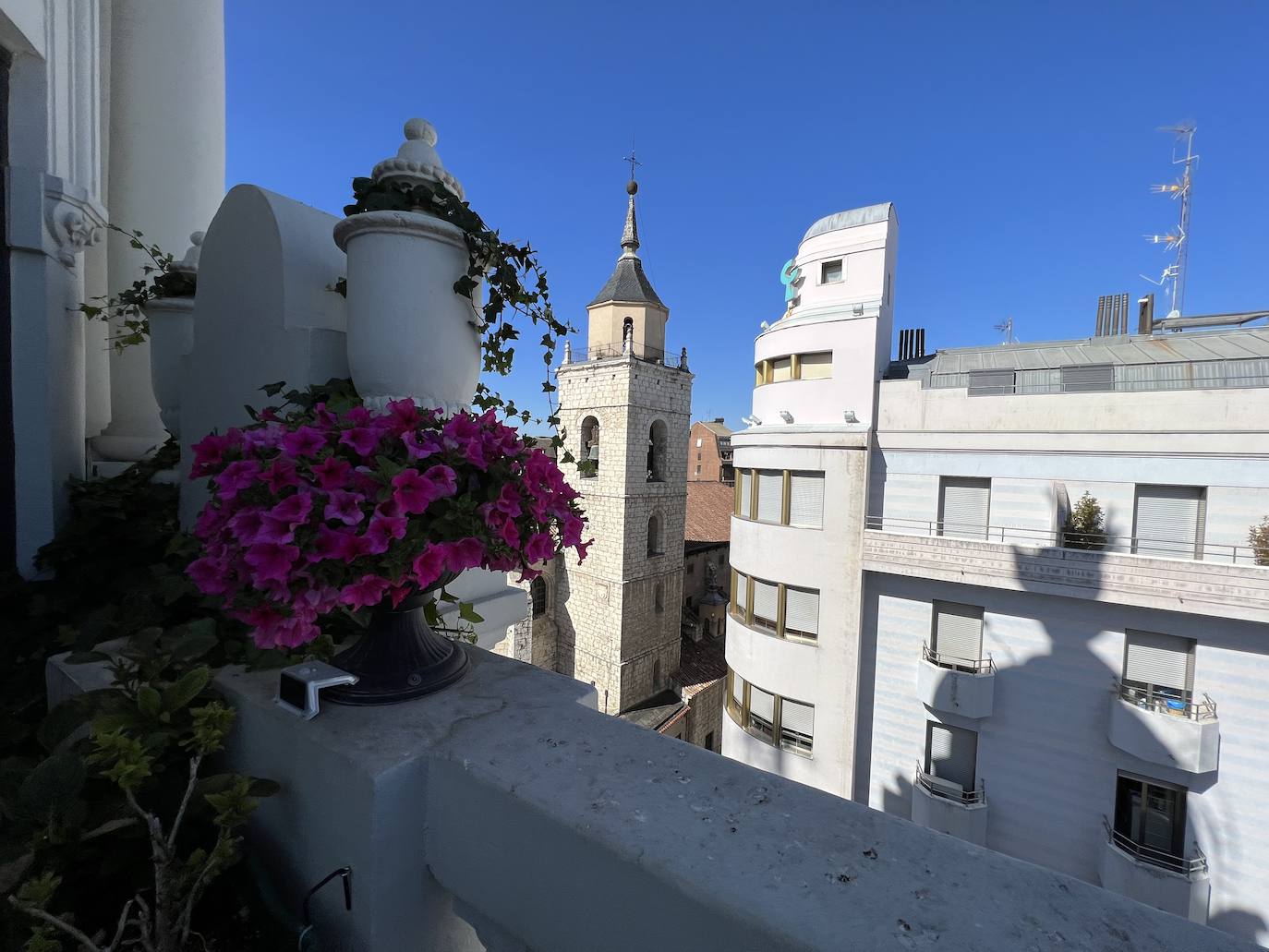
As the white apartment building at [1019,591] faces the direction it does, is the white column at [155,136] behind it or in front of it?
in front

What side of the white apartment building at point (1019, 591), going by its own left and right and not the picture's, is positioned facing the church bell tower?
right

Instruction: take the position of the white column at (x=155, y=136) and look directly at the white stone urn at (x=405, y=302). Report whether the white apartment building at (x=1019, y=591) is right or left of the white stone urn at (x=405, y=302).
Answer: left

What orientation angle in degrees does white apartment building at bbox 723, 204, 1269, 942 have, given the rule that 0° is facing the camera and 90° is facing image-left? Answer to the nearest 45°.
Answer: approximately 45°

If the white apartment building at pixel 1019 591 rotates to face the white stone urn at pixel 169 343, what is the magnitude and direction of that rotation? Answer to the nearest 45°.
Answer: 0° — it already faces it

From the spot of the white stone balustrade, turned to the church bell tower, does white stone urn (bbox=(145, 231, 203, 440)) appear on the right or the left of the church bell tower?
left

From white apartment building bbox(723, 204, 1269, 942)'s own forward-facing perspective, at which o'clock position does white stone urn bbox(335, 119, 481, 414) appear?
The white stone urn is roughly at 11 o'clock from the white apartment building.

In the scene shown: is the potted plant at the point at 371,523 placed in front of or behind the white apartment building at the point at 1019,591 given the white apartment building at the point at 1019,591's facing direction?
in front

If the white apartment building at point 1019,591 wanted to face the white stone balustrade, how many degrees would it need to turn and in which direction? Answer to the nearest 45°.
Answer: approximately 45° to its left
